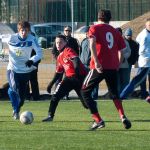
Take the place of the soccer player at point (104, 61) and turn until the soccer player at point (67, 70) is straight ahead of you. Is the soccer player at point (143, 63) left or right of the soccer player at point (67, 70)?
right

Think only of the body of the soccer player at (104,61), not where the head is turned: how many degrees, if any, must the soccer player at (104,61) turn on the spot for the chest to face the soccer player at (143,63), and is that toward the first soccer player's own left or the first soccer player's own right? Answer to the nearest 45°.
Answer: approximately 45° to the first soccer player's own right

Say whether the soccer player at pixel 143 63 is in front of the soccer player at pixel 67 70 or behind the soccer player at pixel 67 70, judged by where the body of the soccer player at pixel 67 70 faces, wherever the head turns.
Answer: behind

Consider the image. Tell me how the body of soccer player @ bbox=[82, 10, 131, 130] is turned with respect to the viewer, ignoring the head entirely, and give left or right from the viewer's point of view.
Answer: facing away from the viewer and to the left of the viewer

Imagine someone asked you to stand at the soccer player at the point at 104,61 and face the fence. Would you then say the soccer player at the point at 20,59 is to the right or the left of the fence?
left

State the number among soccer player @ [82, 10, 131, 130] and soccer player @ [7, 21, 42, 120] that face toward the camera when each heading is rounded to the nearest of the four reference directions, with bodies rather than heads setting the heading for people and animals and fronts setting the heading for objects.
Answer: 1

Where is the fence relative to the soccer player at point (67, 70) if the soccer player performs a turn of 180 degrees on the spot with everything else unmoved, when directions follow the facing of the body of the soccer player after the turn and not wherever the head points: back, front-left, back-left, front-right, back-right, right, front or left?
front-left

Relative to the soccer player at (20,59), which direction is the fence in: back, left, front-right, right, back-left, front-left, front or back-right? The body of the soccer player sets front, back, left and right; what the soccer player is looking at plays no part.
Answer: back

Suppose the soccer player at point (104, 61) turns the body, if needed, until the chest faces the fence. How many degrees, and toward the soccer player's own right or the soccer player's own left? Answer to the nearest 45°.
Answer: approximately 45° to the soccer player's own right

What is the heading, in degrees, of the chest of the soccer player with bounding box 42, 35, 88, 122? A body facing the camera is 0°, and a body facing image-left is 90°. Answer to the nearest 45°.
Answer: approximately 45°

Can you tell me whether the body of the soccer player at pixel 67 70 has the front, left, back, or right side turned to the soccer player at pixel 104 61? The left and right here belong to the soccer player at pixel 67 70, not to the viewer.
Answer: left
